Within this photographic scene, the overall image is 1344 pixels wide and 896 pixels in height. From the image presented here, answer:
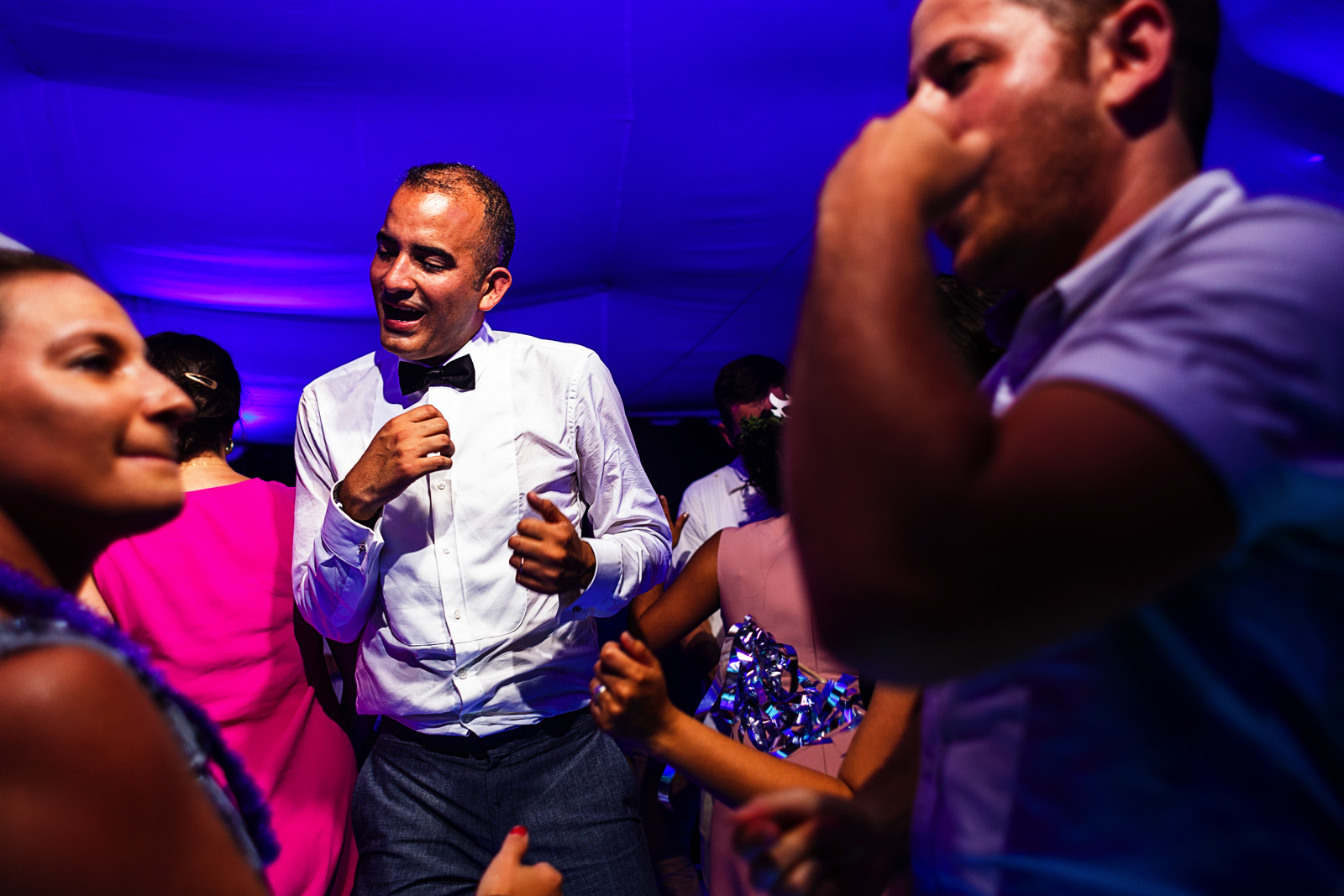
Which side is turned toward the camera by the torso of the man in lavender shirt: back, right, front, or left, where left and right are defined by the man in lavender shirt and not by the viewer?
left

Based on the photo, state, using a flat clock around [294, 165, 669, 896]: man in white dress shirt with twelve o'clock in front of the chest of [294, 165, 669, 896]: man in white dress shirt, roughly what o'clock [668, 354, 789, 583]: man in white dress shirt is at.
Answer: [668, 354, 789, 583]: man in white dress shirt is roughly at 7 o'clock from [294, 165, 669, 896]: man in white dress shirt.

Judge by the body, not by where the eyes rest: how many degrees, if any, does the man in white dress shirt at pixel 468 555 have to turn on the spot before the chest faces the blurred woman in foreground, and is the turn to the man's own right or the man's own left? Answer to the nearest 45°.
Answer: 0° — they already face them

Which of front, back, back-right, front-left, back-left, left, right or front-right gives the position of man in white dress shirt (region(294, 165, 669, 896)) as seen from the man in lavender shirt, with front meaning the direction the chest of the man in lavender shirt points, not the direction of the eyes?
front-right

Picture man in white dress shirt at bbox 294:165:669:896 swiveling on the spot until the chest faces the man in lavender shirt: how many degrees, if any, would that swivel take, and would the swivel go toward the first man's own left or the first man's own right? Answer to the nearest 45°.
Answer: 0° — they already face them

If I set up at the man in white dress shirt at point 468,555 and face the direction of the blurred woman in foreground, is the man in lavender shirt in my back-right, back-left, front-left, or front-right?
front-left

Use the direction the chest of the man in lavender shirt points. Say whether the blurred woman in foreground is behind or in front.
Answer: in front

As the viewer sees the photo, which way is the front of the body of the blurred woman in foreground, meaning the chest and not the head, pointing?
to the viewer's right

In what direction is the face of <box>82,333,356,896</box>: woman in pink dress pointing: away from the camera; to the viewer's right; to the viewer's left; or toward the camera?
away from the camera

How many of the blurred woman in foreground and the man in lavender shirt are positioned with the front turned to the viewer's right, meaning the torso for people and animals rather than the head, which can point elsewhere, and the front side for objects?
1

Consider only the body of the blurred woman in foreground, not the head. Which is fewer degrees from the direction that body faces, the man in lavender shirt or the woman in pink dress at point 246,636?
the man in lavender shirt

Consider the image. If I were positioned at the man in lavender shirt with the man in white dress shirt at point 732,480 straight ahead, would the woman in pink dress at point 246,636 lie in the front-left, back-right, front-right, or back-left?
front-left

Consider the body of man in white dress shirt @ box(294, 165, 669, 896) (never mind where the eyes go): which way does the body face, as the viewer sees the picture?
toward the camera

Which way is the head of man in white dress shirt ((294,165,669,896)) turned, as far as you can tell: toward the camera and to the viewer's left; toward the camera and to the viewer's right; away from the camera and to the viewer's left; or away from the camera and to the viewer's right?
toward the camera and to the viewer's left
